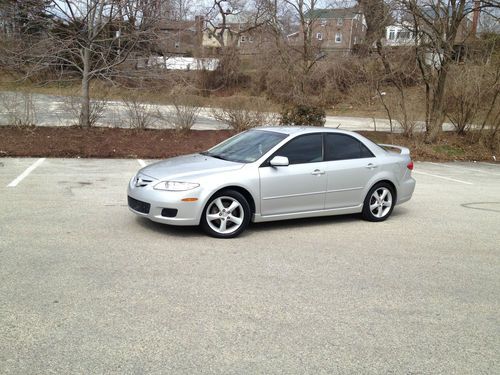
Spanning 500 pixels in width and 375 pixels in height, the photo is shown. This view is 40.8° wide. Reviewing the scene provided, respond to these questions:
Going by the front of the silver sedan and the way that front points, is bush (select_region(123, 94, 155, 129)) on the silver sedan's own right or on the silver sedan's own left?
on the silver sedan's own right

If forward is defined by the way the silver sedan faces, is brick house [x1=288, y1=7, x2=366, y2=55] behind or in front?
behind

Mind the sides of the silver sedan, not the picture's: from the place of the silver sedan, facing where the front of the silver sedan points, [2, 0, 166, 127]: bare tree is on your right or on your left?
on your right

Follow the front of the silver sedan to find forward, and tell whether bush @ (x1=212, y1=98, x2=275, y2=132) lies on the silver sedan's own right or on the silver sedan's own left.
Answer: on the silver sedan's own right

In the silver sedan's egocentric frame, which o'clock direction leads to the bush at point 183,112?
The bush is roughly at 4 o'clock from the silver sedan.

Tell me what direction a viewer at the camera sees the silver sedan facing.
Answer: facing the viewer and to the left of the viewer

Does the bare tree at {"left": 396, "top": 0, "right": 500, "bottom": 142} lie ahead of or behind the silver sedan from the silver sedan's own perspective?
behind

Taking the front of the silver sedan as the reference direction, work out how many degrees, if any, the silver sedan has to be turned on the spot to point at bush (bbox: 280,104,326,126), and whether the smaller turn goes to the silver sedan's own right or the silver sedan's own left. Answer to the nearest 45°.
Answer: approximately 135° to the silver sedan's own right

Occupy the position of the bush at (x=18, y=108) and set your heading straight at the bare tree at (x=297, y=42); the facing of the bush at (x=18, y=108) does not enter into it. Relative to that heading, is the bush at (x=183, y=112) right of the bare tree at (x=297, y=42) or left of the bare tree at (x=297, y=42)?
right
